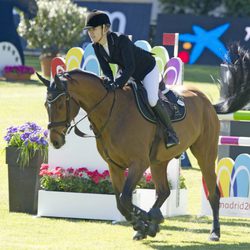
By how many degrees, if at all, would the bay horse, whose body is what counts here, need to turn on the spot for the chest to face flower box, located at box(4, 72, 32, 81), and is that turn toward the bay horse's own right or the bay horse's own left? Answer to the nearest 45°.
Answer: approximately 135° to the bay horse's own right

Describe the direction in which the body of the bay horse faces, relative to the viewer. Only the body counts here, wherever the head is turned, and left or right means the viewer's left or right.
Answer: facing the viewer and to the left of the viewer

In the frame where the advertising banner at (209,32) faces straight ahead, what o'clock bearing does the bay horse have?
The bay horse is roughly at 12 o'clock from the advertising banner.

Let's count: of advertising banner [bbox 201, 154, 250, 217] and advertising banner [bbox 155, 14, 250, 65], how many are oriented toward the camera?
2

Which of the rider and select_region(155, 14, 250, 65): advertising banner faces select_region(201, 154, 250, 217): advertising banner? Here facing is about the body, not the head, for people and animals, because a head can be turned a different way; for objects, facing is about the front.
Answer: select_region(155, 14, 250, 65): advertising banner

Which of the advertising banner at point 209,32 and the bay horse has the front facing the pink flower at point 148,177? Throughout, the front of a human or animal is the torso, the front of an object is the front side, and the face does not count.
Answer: the advertising banner

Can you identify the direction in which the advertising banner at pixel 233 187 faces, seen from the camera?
facing the viewer

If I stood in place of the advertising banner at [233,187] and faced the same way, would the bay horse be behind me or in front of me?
in front

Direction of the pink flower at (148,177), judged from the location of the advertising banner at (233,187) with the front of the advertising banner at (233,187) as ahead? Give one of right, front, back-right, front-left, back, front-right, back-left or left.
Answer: right

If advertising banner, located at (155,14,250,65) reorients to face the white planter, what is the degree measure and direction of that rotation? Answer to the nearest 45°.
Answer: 0° — it already faces it

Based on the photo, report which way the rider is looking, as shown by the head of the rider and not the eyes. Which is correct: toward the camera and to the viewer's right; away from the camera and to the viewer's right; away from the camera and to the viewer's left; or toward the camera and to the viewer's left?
toward the camera and to the viewer's left

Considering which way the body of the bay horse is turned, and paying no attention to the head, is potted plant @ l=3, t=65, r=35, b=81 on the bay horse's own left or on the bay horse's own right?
on the bay horse's own right
